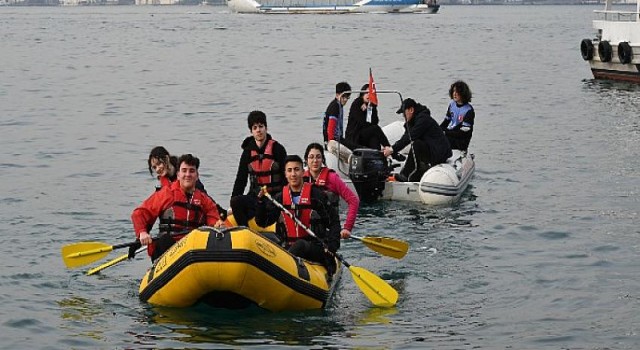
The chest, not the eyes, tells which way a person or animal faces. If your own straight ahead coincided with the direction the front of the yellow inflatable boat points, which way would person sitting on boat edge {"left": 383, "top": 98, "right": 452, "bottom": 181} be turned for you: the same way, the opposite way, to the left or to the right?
to the right

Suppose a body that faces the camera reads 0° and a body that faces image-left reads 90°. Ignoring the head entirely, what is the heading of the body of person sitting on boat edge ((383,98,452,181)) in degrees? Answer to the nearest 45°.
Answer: approximately 90°

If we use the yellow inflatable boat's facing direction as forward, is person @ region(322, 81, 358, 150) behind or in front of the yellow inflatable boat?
behind

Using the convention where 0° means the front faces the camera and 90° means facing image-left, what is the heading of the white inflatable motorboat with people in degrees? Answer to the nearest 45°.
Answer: approximately 225°

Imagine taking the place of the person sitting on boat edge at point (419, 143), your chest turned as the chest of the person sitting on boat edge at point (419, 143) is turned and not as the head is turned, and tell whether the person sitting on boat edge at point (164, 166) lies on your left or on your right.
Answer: on your left

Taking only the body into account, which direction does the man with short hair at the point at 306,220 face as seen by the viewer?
toward the camera

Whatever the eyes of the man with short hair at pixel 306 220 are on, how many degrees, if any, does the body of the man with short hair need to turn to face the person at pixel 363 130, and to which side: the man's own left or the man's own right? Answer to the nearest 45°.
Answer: approximately 180°

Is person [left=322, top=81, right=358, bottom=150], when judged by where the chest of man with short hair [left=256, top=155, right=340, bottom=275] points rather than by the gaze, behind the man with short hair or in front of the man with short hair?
behind

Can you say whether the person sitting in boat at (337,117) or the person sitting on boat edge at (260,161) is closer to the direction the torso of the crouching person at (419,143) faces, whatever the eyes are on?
the person sitting in boat

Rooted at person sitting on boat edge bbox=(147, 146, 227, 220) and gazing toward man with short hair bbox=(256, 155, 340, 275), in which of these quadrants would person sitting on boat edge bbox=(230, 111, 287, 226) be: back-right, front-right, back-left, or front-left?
front-left

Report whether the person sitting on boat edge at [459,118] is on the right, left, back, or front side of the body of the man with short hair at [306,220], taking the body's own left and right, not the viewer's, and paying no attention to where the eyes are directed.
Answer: back

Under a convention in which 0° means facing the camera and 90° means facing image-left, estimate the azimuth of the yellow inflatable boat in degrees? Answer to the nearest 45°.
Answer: approximately 0°

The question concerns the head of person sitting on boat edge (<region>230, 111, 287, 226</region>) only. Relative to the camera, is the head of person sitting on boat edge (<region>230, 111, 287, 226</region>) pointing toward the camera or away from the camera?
toward the camera

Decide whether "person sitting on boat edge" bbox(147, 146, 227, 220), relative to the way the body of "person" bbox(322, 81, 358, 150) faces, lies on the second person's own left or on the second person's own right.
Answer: on the second person's own right
